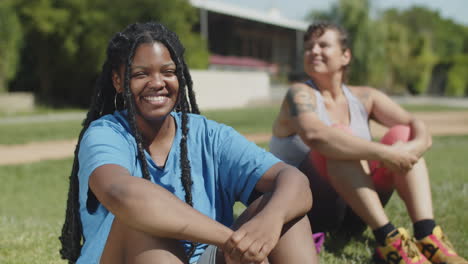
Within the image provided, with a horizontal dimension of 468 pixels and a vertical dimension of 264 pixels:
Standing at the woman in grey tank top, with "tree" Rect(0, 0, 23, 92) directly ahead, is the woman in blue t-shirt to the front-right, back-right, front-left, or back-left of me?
back-left

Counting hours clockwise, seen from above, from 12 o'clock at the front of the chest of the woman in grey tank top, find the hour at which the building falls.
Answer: The building is roughly at 7 o'clock from the woman in grey tank top.

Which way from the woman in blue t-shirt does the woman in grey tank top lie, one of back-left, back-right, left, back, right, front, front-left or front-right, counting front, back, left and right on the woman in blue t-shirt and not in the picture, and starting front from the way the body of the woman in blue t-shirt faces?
left

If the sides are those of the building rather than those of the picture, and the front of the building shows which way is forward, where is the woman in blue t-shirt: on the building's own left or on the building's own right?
on the building's own right

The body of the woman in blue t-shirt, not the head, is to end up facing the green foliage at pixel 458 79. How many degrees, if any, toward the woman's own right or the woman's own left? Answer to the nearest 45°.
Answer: approximately 90° to the woman's own left

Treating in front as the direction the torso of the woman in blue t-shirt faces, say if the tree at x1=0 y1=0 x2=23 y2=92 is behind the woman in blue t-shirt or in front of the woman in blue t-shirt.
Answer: behind

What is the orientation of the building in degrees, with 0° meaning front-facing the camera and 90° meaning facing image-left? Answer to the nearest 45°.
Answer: approximately 315°

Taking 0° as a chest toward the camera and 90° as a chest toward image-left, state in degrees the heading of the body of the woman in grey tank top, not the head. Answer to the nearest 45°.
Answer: approximately 315°

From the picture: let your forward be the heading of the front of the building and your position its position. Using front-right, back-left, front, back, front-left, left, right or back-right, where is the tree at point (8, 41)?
right

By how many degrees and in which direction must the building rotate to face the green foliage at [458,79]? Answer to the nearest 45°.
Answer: approximately 45° to its left

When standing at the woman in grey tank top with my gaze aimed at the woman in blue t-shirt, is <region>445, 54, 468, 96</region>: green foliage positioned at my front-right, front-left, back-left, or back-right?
back-right

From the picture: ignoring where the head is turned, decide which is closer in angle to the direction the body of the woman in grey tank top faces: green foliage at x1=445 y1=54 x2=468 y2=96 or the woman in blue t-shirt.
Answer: the woman in blue t-shirt
